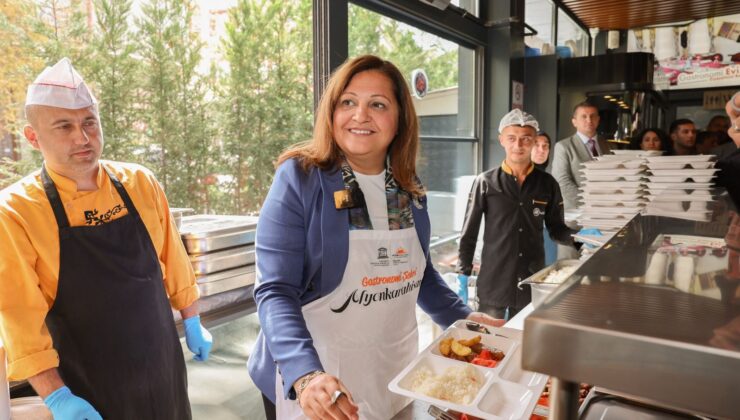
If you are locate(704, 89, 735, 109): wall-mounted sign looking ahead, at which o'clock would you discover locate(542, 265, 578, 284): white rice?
The white rice is roughly at 12 o'clock from the wall-mounted sign.

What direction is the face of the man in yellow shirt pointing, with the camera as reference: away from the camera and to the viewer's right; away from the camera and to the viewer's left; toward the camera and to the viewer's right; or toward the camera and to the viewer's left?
toward the camera and to the viewer's right

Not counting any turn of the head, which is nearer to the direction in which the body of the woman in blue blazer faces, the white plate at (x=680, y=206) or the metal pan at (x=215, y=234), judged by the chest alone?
the white plate

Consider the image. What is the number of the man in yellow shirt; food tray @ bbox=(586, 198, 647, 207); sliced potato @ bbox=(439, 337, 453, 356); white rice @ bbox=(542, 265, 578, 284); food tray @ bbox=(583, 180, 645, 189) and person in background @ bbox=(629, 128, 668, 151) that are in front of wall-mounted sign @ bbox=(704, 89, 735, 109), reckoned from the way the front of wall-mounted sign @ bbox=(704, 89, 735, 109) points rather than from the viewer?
6

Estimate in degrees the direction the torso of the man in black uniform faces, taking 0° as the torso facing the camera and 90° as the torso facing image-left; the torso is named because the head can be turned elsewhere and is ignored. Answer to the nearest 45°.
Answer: approximately 0°

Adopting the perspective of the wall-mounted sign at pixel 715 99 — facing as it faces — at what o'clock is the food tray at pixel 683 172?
The food tray is roughly at 12 o'clock from the wall-mounted sign.

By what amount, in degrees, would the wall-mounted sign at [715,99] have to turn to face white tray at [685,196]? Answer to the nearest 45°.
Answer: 0° — it already faces it

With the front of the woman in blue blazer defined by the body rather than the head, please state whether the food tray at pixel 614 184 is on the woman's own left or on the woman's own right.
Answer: on the woman's own left

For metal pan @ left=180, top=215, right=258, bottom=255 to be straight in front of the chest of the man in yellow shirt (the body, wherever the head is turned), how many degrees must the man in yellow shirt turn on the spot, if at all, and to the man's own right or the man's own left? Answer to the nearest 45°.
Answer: approximately 90° to the man's own left

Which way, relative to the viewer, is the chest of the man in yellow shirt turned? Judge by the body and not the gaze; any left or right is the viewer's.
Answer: facing the viewer and to the right of the viewer

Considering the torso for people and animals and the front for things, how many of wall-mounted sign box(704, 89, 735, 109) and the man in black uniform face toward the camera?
2
